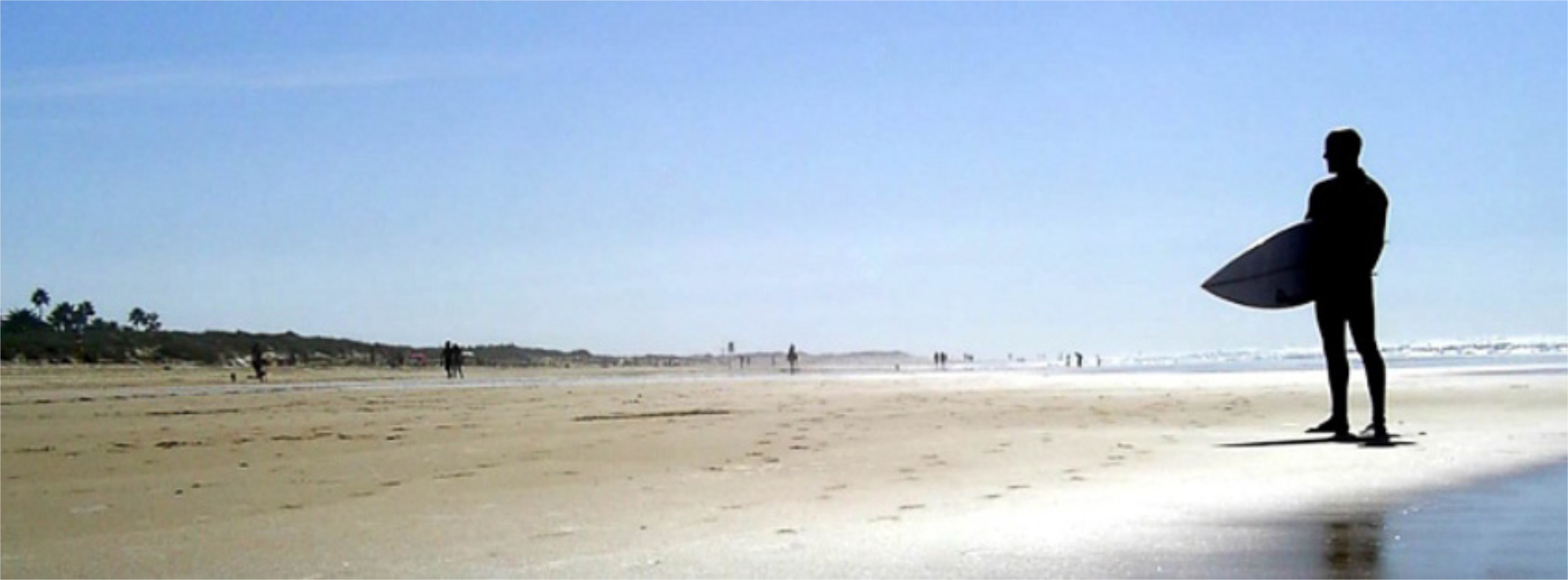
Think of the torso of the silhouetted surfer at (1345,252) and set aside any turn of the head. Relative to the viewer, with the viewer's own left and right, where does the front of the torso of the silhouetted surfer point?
facing away from the viewer and to the left of the viewer
